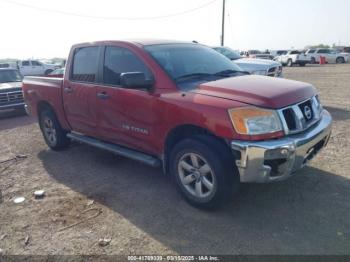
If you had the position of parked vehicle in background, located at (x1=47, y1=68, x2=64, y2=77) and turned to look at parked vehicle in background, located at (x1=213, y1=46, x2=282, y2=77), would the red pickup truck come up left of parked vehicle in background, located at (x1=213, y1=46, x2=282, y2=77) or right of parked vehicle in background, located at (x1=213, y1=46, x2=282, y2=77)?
right

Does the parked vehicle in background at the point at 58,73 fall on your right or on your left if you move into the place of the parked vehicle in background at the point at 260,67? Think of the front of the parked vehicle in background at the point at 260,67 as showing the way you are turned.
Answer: on your right

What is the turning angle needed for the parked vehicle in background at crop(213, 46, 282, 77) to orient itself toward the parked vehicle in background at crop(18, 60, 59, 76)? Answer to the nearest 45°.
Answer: approximately 180°

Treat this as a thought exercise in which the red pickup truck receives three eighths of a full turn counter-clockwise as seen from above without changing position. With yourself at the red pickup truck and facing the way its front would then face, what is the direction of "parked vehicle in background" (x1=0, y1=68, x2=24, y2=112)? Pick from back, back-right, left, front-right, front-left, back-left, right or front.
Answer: front-left

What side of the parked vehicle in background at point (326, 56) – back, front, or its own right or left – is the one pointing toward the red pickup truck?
right

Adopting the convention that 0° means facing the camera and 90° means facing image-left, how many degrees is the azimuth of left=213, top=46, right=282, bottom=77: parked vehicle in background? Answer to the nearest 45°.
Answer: approximately 315°

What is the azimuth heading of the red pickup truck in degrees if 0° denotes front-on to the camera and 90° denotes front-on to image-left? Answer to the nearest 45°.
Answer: approximately 315°

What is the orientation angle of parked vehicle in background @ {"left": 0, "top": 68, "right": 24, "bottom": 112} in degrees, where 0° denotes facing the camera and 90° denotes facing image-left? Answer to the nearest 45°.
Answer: approximately 0°

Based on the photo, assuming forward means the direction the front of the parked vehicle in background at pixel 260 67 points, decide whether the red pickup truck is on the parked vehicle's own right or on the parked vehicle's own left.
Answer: on the parked vehicle's own right
